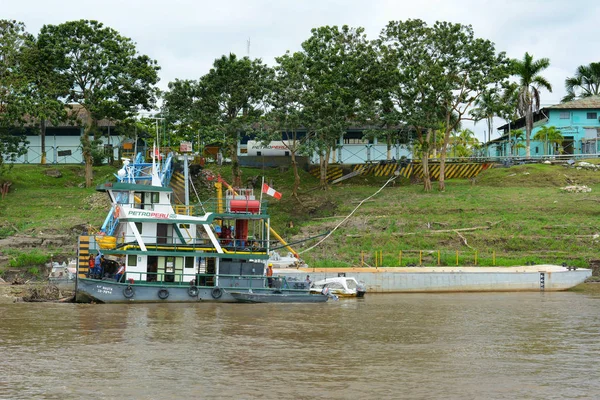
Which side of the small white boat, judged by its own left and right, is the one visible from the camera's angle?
left

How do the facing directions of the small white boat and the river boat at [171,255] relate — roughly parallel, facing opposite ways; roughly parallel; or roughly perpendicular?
roughly parallel

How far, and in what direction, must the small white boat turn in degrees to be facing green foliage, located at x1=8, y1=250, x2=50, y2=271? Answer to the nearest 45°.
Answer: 0° — it already faces it
